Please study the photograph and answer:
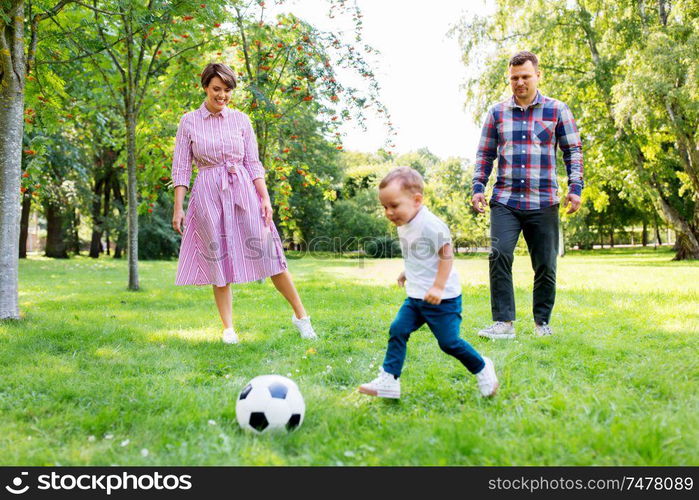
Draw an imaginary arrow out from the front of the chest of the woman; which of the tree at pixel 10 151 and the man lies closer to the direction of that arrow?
the man

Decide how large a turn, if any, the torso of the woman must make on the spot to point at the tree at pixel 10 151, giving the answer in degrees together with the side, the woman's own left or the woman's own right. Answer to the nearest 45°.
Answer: approximately 135° to the woman's own right

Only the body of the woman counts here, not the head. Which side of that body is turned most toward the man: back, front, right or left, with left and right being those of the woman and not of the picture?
left

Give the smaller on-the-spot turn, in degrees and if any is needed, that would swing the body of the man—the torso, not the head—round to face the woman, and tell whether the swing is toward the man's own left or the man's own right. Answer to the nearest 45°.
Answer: approximately 90° to the man's own right

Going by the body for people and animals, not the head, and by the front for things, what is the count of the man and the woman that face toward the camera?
2

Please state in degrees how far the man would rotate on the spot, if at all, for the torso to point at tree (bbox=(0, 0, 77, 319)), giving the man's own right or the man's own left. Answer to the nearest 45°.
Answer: approximately 90° to the man's own right

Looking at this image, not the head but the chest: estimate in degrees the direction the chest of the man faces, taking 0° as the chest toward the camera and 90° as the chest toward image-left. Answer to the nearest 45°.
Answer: approximately 0°
